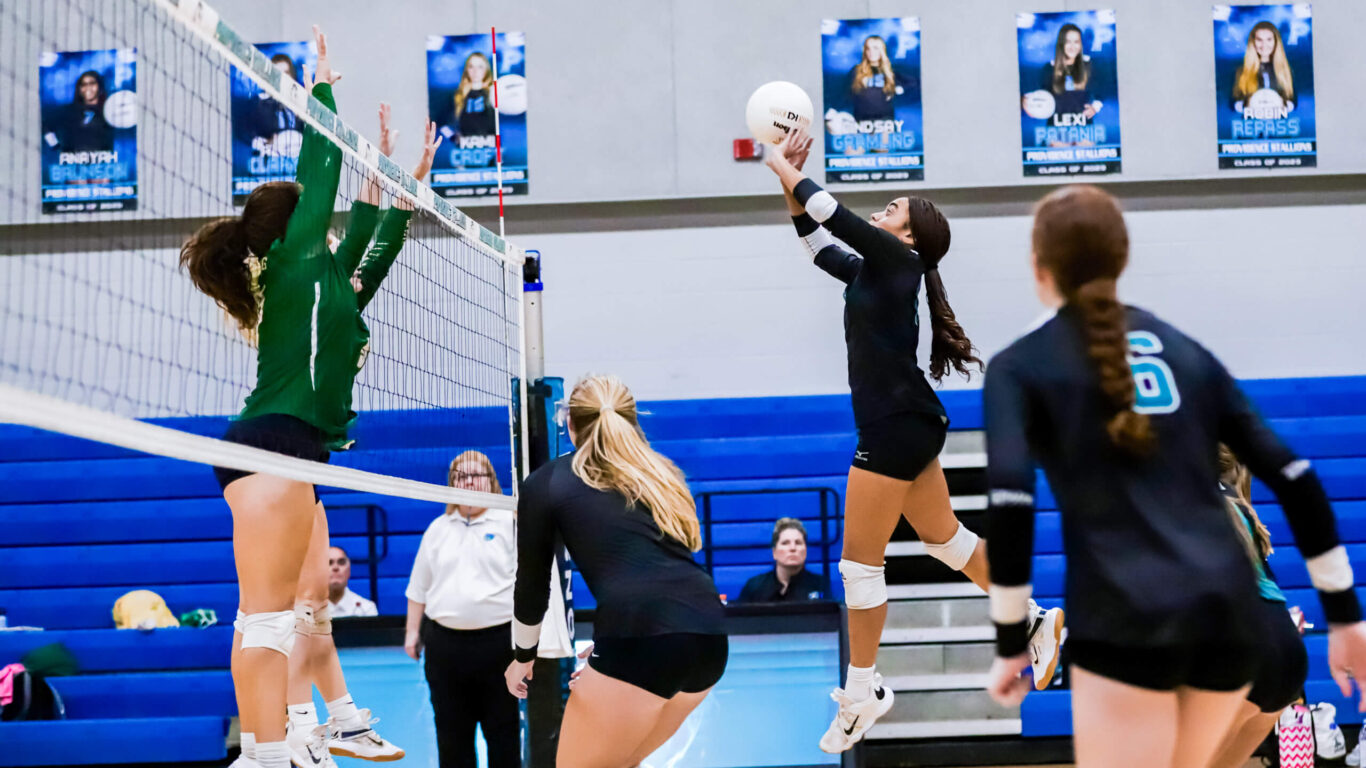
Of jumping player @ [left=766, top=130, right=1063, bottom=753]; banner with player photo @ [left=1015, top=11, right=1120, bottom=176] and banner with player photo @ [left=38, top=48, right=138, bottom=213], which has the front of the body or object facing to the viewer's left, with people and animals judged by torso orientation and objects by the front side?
the jumping player

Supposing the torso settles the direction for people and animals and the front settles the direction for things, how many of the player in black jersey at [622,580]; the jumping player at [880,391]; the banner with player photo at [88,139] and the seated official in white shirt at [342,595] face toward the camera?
2

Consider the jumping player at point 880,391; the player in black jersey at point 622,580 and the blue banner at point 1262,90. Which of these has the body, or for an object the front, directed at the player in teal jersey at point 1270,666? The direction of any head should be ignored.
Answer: the blue banner

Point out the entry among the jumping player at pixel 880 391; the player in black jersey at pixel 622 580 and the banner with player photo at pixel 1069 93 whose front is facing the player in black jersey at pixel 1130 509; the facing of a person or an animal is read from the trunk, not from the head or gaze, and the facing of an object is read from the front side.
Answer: the banner with player photo

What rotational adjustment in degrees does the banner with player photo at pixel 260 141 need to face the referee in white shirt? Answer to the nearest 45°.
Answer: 0° — it already faces them

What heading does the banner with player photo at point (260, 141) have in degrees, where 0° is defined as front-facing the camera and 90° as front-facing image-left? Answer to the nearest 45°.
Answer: approximately 0°

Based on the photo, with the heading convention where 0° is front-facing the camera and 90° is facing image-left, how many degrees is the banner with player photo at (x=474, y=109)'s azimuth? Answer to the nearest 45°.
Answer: approximately 0°

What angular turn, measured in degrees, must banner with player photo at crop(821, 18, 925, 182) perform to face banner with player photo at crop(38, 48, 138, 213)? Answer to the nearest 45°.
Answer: approximately 90° to its right

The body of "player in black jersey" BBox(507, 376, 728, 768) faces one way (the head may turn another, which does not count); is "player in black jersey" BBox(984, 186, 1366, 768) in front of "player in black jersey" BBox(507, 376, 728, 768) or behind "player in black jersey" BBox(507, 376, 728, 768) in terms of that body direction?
behind

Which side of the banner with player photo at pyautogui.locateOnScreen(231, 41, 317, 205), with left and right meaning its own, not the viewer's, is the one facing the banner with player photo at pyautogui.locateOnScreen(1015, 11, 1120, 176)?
left
